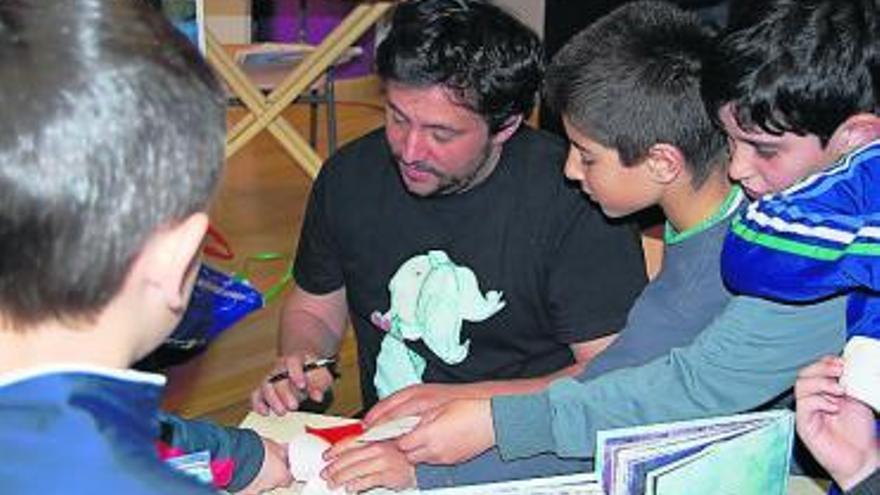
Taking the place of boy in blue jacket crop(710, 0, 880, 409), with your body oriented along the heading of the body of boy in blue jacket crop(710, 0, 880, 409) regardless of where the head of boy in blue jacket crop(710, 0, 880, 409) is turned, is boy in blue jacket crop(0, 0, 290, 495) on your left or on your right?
on your left

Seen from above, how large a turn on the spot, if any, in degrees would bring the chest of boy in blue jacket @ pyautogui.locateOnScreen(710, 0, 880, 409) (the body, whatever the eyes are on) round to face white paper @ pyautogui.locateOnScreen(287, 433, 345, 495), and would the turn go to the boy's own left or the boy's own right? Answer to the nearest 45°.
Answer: approximately 45° to the boy's own left

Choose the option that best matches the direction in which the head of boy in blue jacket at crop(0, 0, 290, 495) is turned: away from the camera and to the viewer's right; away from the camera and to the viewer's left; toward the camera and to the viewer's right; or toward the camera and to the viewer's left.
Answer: away from the camera and to the viewer's right

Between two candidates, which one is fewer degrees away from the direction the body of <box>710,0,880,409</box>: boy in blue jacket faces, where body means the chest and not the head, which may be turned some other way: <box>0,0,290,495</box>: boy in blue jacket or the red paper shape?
the red paper shape

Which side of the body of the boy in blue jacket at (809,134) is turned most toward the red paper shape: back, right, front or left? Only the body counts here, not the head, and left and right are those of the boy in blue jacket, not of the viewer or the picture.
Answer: front

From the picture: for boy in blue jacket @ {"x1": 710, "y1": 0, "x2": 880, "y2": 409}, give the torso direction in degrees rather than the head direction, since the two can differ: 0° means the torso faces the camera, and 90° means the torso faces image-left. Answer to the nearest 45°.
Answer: approximately 90°
